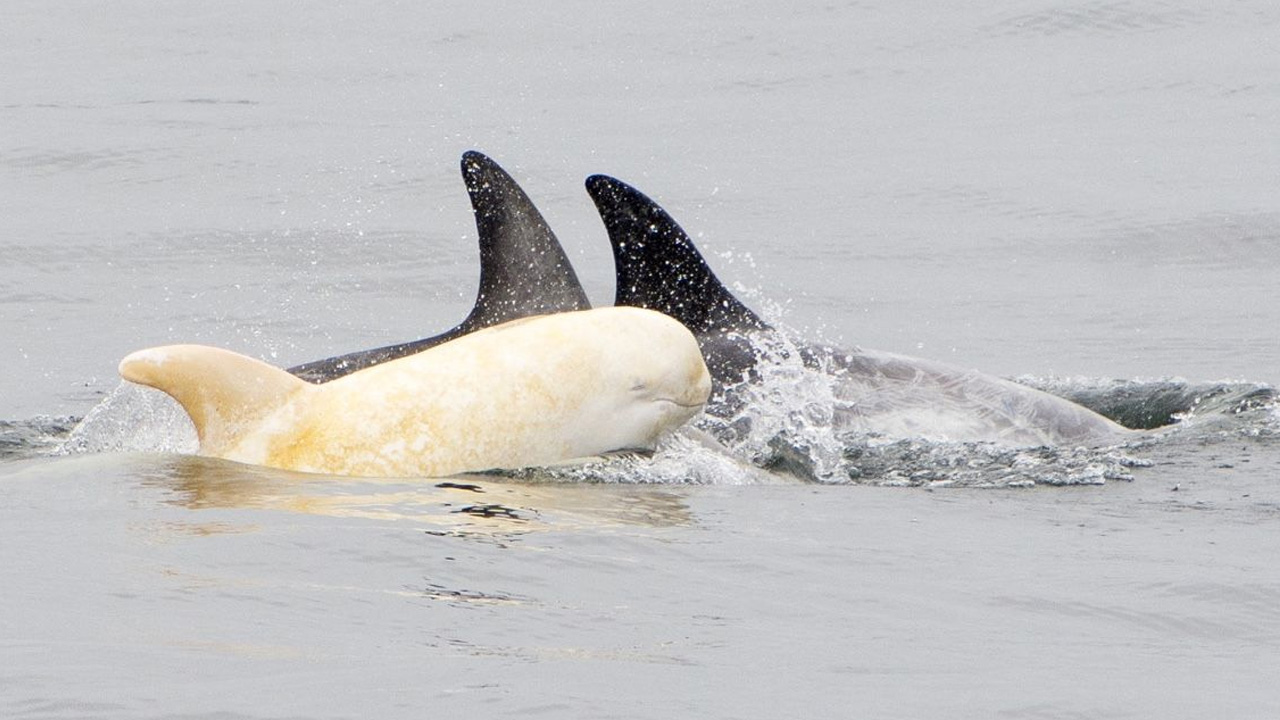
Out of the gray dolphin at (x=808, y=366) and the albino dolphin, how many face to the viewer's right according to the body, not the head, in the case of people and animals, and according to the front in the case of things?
2

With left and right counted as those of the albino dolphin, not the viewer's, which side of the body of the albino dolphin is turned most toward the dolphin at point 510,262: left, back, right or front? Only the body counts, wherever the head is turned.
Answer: left

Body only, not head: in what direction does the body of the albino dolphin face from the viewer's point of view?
to the viewer's right

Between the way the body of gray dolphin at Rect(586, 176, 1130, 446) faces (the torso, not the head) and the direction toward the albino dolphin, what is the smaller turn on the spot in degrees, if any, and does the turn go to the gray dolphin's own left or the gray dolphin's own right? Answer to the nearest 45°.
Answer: approximately 135° to the gray dolphin's own right

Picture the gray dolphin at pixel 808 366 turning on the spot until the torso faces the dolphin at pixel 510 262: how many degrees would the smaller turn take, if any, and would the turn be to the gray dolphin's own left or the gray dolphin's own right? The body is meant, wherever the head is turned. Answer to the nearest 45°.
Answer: approximately 135° to the gray dolphin's own right

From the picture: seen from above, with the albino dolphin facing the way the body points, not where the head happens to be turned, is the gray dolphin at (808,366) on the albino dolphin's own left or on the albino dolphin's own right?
on the albino dolphin's own left

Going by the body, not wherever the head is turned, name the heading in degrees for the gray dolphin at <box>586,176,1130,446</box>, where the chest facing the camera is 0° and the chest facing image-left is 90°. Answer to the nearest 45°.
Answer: approximately 270°
